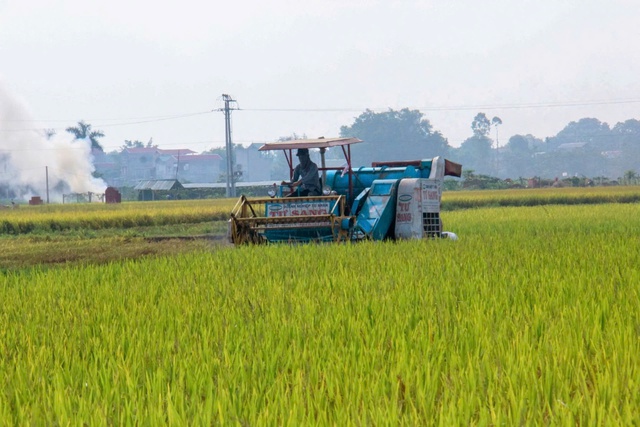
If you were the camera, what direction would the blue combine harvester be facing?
facing the viewer and to the left of the viewer

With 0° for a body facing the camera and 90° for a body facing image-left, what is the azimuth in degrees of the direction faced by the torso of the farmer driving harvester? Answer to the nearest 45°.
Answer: approximately 45°
